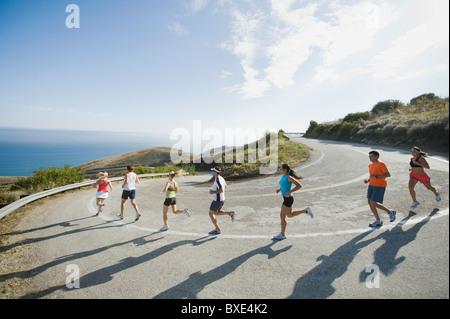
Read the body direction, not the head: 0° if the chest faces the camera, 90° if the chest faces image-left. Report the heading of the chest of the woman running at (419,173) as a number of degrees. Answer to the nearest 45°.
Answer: approximately 45°

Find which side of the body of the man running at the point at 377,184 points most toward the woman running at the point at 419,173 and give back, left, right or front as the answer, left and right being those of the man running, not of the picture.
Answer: back

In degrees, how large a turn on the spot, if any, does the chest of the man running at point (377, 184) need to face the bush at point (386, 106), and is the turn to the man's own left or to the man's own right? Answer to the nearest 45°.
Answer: approximately 135° to the man's own right

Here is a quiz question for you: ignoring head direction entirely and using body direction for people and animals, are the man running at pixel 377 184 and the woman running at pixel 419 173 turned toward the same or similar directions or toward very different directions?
same or similar directions

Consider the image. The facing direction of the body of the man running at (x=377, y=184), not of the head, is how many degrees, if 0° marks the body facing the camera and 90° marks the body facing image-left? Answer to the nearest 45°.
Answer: approximately 45°

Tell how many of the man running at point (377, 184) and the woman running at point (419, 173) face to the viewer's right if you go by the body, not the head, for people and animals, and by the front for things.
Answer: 0

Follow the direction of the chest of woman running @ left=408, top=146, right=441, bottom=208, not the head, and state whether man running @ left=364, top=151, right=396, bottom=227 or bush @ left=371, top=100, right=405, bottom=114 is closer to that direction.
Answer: the man running

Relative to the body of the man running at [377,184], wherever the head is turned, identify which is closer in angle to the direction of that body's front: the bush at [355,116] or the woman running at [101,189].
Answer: the woman running

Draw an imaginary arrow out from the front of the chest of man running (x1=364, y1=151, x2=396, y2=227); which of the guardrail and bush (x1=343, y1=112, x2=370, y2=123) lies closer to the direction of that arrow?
the guardrail
